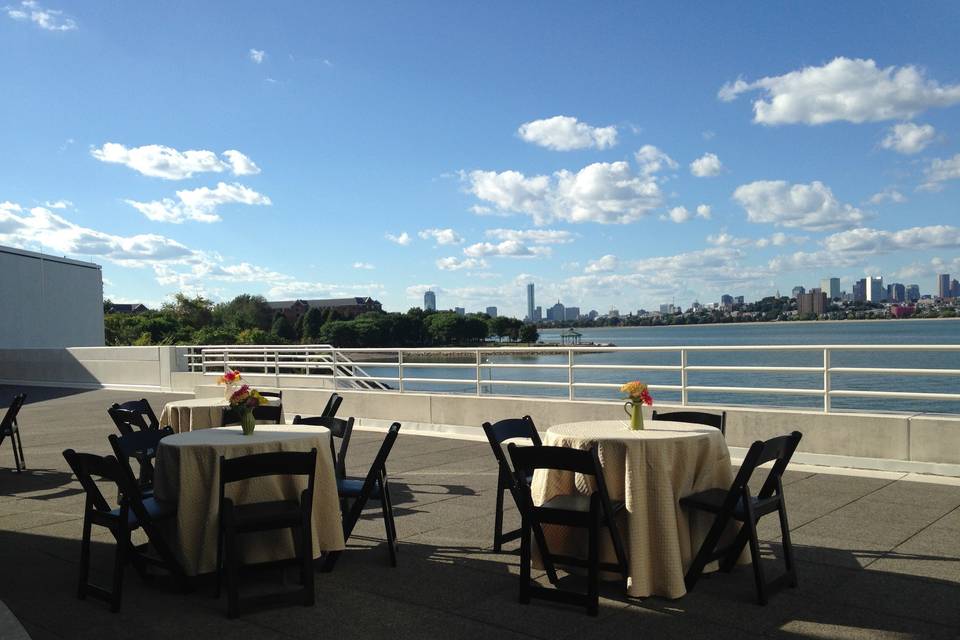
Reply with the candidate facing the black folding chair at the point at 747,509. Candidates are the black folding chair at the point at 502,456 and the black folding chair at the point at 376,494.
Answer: the black folding chair at the point at 502,456

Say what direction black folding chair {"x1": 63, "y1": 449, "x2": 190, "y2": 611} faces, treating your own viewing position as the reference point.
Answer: facing away from the viewer and to the right of the viewer

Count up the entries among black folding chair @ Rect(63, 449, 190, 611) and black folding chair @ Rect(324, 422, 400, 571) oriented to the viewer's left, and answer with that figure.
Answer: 1

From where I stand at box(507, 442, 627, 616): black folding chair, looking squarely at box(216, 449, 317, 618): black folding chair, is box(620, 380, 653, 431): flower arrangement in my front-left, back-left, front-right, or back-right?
back-right

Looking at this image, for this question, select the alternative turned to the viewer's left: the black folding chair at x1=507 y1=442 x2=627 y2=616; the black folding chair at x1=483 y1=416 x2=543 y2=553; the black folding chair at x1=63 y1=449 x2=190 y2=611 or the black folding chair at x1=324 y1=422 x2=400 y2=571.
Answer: the black folding chair at x1=324 y1=422 x2=400 y2=571

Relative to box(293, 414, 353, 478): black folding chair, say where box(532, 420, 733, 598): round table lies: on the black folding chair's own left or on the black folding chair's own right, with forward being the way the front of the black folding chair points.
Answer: on the black folding chair's own left

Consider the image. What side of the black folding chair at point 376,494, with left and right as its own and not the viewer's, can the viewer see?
left

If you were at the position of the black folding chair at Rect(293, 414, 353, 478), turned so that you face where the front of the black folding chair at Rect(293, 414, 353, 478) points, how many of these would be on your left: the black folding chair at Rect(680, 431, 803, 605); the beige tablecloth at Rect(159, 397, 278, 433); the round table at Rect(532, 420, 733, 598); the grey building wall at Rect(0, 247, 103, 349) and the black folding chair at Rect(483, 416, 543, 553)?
3

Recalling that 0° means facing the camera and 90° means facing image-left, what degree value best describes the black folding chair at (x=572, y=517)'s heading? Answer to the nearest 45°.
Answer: approximately 225°

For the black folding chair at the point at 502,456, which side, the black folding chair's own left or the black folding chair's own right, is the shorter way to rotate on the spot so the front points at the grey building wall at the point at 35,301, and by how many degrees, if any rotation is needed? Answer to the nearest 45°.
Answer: approximately 180°

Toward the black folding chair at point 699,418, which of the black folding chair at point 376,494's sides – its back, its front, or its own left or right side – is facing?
back

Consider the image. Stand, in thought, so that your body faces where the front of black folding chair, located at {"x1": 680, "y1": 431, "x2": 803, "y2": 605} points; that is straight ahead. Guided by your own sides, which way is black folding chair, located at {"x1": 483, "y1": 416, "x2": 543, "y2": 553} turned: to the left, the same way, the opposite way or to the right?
the opposite way

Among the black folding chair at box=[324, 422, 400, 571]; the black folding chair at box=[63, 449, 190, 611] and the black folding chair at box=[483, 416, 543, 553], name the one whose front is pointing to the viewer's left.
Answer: the black folding chair at box=[324, 422, 400, 571]

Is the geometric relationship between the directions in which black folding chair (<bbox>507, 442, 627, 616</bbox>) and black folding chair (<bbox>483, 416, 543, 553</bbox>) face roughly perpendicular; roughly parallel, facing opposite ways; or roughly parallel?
roughly perpendicular

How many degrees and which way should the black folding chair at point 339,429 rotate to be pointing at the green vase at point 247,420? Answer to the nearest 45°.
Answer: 0° — it already faces it
